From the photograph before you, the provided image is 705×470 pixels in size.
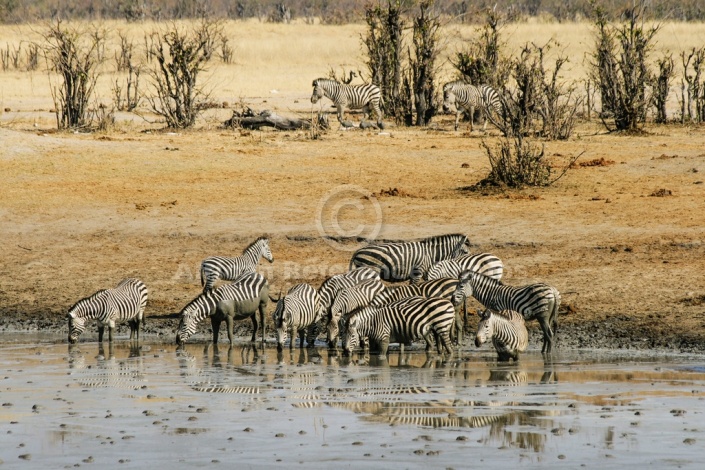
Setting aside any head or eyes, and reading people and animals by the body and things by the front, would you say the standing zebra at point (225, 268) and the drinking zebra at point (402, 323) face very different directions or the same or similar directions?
very different directions

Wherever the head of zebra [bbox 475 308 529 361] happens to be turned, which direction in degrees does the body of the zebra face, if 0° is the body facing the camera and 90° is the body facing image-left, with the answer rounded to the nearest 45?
approximately 45°

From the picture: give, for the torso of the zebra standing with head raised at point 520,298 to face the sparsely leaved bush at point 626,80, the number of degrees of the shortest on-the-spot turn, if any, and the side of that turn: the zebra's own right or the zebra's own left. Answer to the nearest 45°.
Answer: approximately 90° to the zebra's own right

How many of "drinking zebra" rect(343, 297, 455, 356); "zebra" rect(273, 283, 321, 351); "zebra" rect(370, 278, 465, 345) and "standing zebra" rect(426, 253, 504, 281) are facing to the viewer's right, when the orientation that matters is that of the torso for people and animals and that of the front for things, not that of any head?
0

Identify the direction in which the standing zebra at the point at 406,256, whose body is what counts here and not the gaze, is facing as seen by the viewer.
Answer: to the viewer's right

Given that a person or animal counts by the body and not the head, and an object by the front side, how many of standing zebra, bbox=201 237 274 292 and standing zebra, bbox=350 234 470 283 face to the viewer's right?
2

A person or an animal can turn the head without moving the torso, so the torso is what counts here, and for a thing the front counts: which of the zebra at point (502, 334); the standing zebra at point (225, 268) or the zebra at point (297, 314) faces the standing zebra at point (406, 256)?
the standing zebra at point (225, 268)

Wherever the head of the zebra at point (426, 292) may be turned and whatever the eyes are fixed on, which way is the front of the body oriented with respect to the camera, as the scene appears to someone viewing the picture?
to the viewer's left

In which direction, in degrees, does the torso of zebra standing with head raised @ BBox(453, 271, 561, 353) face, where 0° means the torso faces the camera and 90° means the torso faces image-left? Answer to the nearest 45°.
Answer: approximately 90°

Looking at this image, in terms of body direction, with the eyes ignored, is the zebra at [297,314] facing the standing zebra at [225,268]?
no

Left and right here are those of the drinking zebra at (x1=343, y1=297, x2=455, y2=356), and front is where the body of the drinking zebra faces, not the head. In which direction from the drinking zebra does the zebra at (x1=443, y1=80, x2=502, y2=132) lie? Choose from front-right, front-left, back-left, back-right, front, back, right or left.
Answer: right

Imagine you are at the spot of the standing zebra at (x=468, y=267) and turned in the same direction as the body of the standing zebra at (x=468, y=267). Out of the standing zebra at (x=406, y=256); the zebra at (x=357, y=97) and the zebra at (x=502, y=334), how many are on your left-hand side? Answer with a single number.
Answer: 1

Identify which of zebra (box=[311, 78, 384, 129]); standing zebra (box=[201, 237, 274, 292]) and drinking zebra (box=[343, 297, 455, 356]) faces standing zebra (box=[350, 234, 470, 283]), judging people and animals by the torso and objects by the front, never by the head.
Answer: standing zebra (box=[201, 237, 274, 292])

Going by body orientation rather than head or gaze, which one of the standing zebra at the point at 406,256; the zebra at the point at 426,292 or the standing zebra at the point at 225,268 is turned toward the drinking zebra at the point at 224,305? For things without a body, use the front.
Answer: the zebra

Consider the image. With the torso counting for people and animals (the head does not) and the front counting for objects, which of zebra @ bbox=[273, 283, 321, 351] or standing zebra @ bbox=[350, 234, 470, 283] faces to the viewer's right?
the standing zebra

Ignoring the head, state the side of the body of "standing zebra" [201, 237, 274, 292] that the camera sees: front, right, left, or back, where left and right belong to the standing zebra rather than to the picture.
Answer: right

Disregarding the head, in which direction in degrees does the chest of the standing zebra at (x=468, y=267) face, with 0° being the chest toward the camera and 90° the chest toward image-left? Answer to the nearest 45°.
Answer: approximately 90°

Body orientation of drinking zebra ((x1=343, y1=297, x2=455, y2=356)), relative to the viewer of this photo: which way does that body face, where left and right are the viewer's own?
facing to the left of the viewer
